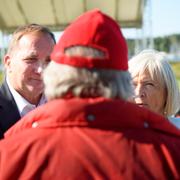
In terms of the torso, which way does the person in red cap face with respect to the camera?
away from the camera

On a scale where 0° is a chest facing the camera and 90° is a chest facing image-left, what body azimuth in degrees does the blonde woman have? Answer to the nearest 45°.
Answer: approximately 45°

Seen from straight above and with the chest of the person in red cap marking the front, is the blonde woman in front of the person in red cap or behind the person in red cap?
in front

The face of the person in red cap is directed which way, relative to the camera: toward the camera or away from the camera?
away from the camera

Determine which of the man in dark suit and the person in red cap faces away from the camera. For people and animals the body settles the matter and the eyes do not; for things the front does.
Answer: the person in red cap

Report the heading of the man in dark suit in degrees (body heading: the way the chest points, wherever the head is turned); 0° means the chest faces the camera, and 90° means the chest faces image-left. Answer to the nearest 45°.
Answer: approximately 315°

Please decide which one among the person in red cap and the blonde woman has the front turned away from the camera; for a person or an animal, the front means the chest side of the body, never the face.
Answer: the person in red cap

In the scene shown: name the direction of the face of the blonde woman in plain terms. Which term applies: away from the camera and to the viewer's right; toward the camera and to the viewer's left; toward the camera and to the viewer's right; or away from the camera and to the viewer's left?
toward the camera and to the viewer's left

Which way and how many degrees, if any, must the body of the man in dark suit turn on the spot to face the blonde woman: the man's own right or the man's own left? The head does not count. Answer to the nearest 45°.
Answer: approximately 45° to the man's own left

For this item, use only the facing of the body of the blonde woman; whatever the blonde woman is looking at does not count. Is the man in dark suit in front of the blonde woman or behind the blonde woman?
in front
